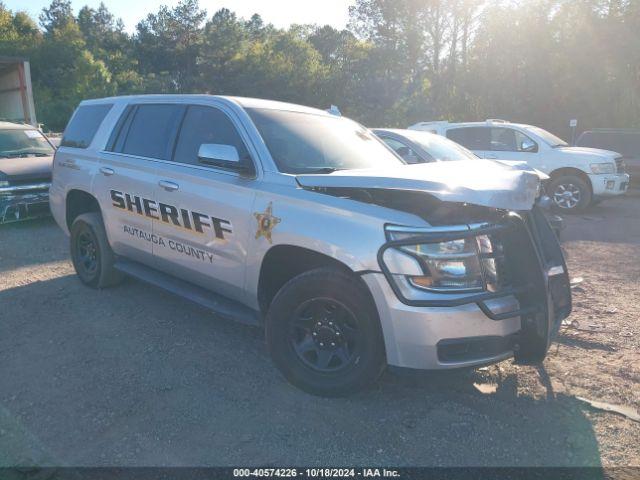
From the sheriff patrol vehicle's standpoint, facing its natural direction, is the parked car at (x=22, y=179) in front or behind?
behind

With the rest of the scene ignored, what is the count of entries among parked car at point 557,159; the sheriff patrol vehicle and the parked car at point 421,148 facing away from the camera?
0

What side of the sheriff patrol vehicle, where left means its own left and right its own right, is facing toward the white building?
back

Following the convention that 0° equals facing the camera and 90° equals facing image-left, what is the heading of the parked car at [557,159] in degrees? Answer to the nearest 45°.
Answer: approximately 315°

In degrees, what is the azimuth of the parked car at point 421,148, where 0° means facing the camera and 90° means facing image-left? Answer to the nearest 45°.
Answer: approximately 315°

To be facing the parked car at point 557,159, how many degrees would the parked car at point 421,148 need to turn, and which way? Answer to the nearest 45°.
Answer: approximately 90° to its left

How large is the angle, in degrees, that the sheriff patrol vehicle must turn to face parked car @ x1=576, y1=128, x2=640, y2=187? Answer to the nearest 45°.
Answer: approximately 90° to its left

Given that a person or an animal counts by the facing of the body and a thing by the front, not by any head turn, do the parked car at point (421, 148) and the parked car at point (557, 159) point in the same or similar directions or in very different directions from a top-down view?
same or similar directions
